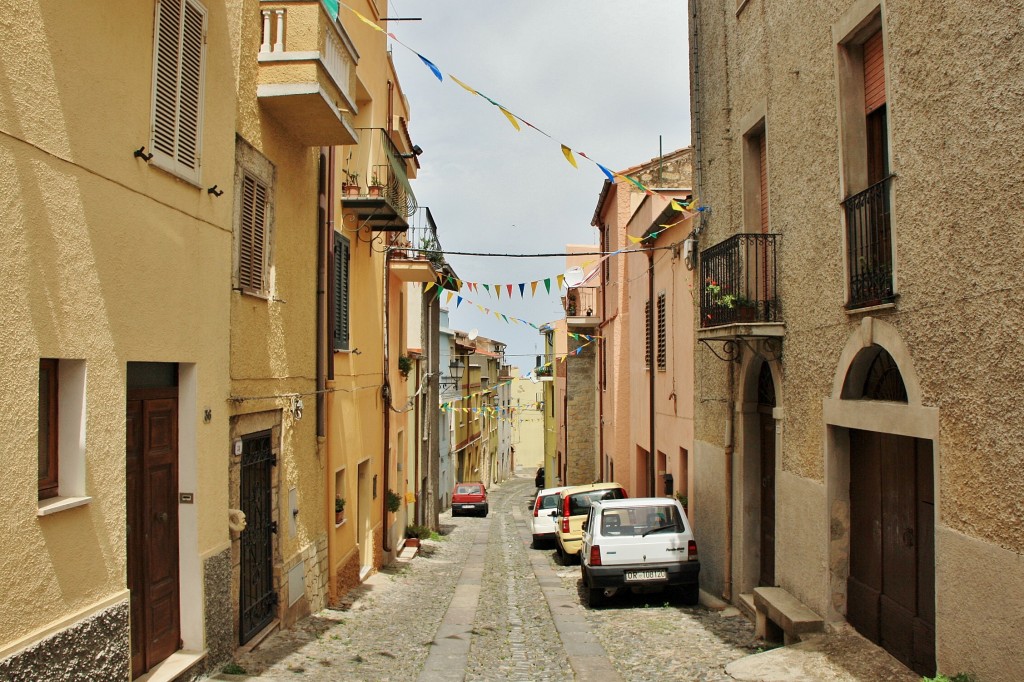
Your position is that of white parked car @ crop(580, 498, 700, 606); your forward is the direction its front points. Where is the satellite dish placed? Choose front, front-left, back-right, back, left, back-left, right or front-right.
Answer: front

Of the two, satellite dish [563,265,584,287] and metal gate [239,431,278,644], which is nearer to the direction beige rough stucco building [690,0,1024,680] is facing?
the metal gate

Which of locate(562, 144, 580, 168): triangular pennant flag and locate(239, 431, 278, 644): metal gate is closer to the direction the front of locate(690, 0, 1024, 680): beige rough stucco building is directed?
the metal gate

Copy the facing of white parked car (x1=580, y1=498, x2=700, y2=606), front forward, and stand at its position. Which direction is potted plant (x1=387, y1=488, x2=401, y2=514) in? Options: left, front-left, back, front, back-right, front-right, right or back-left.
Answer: front-left

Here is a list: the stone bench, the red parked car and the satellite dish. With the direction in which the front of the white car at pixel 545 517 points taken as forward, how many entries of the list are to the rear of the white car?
1

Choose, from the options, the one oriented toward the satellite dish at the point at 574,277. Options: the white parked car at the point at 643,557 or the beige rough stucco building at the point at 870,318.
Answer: the white parked car

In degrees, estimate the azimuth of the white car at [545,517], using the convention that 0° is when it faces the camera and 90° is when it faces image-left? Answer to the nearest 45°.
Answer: approximately 180°

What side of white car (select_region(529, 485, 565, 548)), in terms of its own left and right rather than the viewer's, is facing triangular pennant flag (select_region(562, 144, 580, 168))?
back

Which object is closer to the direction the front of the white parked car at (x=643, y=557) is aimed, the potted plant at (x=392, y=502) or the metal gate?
the potted plant

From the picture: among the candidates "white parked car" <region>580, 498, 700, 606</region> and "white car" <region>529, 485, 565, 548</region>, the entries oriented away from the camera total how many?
2

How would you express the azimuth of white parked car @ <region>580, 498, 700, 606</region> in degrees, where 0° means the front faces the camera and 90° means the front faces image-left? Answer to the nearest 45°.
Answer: approximately 180°

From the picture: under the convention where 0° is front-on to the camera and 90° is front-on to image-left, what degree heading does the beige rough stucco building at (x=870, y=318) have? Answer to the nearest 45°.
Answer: approximately 45°

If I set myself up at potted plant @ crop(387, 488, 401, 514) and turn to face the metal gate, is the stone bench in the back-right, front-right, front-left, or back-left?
front-left

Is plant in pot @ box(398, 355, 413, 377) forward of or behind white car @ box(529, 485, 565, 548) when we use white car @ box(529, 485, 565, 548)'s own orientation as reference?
behind
